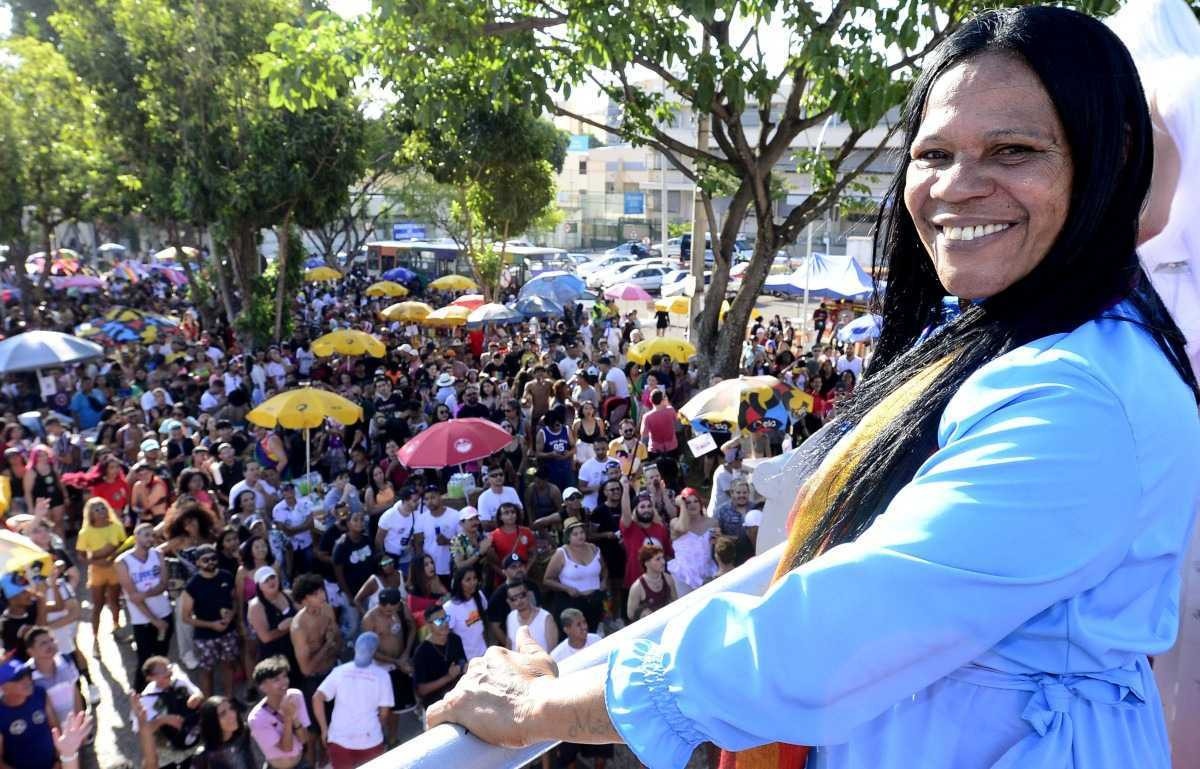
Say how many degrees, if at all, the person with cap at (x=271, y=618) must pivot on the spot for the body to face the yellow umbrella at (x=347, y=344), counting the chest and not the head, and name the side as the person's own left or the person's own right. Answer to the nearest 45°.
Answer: approximately 135° to the person's own left

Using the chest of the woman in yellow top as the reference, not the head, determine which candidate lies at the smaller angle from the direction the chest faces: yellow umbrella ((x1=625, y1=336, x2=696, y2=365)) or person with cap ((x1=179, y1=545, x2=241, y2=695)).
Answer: the person with cap

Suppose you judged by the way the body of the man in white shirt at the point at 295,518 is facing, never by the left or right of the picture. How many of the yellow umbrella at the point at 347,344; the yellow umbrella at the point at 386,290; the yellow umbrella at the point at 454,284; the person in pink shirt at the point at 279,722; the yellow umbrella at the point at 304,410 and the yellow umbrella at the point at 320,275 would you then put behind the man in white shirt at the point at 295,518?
5

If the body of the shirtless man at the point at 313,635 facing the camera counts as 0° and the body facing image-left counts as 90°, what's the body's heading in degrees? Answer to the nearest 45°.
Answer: approximately 315°

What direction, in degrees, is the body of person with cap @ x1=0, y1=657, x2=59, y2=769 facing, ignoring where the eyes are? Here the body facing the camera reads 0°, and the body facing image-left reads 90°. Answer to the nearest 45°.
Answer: approximately 315°

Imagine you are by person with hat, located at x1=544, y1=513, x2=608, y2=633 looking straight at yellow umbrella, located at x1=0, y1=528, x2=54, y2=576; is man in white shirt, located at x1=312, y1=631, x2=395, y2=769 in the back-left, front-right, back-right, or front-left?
front-left

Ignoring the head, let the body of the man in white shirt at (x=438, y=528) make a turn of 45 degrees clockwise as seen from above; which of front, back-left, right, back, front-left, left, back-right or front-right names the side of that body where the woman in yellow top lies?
front-right

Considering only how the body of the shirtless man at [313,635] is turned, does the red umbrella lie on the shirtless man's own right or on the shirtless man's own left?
on the shirtless man's own left

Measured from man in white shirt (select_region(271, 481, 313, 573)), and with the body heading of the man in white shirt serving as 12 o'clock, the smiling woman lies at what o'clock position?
The smiling woman is roughly at 12 o'clock from the man in white shirt.

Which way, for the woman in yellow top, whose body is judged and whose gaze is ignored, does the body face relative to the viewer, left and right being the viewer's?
facing the viewer

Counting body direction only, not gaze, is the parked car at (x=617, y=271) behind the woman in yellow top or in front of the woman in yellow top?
behind

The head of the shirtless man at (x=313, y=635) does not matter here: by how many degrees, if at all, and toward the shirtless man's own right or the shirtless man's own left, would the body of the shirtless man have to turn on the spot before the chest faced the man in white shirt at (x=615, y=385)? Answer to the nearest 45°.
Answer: approximately 90° to the shirtless man's own left

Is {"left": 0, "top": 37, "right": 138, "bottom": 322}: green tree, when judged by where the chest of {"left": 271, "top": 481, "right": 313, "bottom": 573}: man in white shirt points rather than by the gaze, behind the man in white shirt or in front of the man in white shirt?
behind
